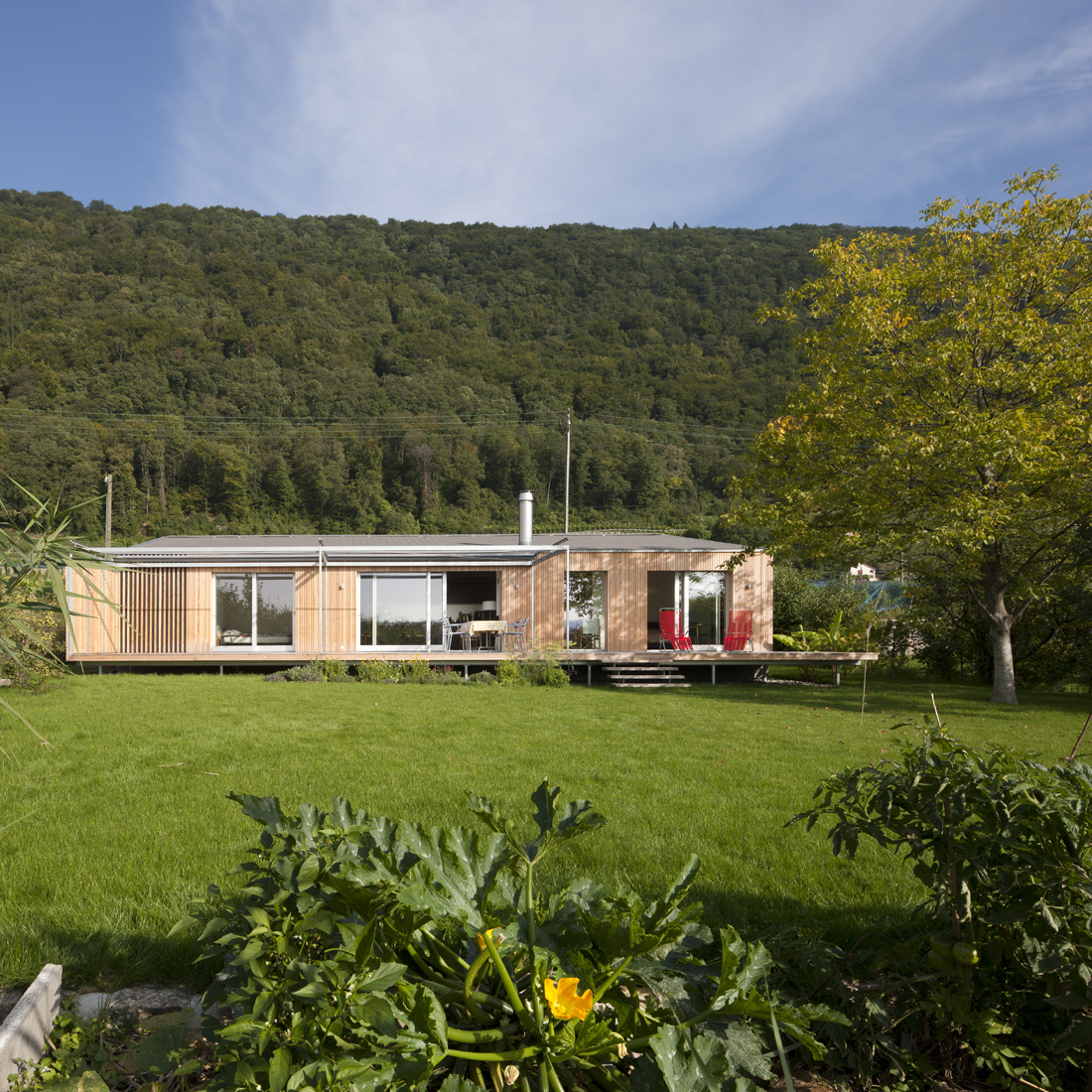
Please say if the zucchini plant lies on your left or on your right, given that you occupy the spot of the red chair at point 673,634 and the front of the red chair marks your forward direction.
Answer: on your right

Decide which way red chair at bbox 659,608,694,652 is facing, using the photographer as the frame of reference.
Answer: facing the viewer and to the right of the viewer

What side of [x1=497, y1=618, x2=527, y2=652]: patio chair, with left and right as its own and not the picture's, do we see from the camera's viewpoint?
left

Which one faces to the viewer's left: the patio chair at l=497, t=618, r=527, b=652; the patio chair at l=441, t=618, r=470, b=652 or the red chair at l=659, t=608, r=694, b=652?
the patio chair at l=497, t=618, r=527, b=652

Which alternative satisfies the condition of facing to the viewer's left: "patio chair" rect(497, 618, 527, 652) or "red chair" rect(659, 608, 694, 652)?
the patio chair

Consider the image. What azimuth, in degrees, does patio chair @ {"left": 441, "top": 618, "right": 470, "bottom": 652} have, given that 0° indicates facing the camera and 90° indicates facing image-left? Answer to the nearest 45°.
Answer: approximately 270°

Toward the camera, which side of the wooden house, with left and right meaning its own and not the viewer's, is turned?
front

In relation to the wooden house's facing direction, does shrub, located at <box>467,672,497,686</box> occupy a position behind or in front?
in front

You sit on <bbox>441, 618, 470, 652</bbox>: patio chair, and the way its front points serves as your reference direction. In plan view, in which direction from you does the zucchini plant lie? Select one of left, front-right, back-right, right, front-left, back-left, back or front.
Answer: right

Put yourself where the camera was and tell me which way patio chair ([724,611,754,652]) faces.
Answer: facing the viewer and to the left of the viewer

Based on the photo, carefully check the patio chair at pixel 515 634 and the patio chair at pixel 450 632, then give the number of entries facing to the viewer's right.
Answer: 1

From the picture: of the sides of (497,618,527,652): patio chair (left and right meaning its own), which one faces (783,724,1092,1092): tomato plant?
left
